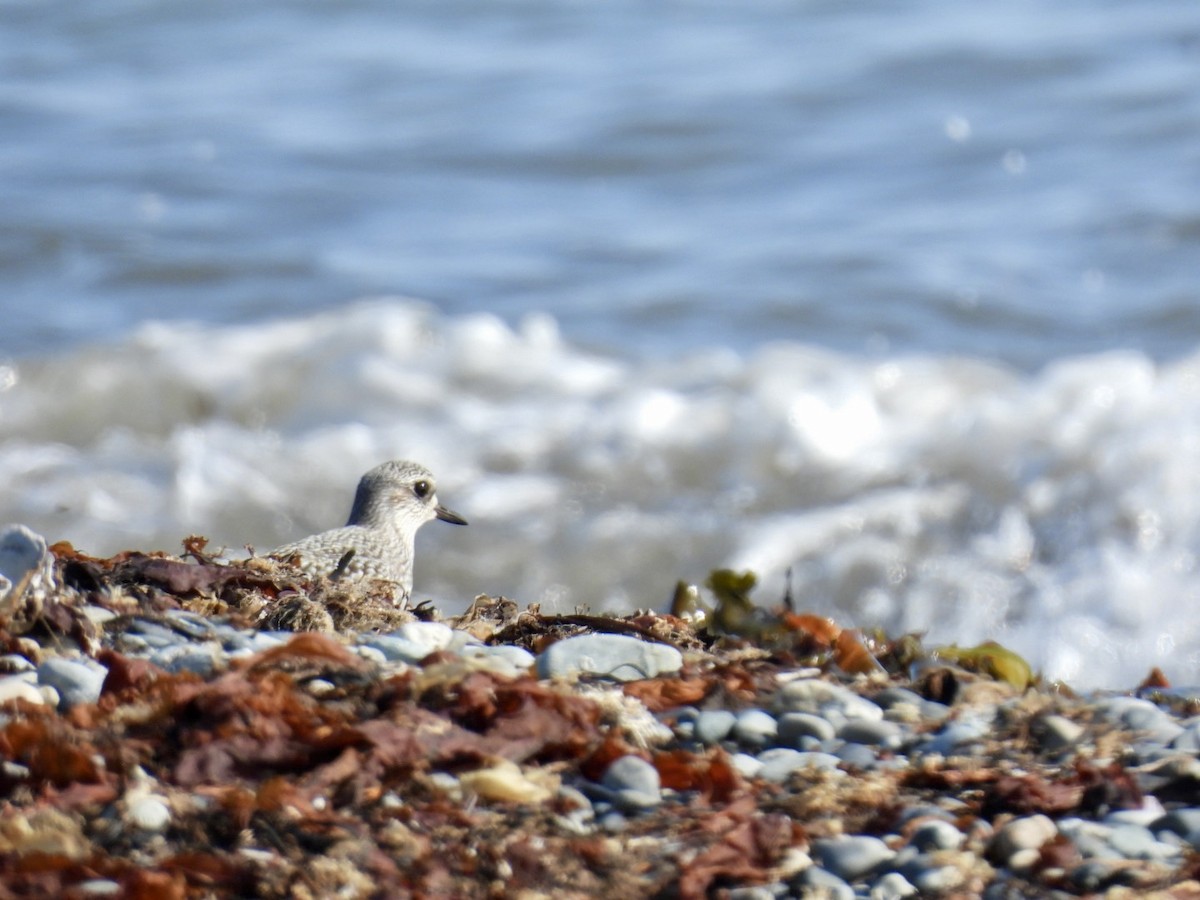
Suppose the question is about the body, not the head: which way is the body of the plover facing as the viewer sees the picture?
to the viewer's right

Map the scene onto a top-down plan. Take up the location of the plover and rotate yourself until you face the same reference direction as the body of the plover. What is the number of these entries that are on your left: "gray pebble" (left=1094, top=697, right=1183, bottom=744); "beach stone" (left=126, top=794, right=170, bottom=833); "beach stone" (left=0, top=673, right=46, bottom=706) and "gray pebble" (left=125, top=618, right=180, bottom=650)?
0

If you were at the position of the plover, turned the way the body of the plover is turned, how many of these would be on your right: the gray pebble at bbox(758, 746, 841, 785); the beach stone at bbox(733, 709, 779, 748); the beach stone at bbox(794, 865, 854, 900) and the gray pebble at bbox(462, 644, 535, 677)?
4

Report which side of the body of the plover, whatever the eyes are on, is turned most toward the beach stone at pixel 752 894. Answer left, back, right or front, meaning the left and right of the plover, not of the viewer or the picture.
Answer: right

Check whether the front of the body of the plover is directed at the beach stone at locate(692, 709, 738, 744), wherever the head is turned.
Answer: no

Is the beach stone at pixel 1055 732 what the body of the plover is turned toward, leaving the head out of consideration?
no

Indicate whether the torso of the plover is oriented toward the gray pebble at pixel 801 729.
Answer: no

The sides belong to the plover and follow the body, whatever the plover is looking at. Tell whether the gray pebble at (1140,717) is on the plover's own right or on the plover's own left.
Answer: on the plover's own right

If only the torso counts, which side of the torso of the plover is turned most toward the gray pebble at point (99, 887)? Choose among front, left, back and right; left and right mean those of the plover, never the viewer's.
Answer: right

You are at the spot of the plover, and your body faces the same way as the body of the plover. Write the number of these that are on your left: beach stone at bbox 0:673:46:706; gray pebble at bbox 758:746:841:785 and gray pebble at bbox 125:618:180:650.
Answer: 0

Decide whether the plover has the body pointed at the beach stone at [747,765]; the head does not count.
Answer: no

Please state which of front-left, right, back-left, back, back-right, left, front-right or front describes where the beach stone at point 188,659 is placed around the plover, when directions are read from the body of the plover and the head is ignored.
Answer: right

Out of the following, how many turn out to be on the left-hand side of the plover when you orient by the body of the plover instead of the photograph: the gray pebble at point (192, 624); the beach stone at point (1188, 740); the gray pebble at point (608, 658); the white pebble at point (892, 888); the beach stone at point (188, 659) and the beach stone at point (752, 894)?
0
